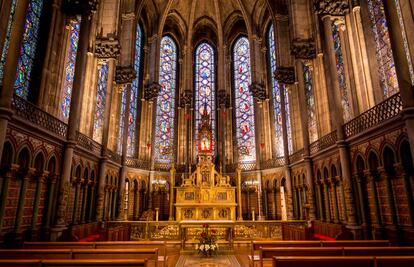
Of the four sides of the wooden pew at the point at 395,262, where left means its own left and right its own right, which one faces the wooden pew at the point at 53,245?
left

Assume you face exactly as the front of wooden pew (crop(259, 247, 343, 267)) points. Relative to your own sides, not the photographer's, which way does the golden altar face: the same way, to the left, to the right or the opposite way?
the opposite way

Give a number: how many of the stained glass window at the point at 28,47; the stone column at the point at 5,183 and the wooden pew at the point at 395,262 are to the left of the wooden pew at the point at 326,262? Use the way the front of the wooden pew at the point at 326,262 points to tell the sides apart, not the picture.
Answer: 2

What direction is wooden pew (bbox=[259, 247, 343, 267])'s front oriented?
away from the camera

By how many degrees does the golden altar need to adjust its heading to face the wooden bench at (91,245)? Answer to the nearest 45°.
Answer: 0° — it already faces it

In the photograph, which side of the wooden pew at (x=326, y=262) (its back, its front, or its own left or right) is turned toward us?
back

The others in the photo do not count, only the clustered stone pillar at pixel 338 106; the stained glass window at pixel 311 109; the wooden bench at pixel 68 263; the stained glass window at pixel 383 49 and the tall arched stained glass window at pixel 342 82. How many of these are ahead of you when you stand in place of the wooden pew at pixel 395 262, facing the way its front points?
4

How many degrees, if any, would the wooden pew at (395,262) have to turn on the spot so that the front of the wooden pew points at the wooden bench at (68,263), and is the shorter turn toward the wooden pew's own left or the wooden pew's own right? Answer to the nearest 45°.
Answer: approximately 135° to the wooden pew's own left

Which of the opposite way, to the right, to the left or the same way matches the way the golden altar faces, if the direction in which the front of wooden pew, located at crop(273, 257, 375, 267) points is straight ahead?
the opposite way

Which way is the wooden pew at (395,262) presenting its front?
away from the camera
